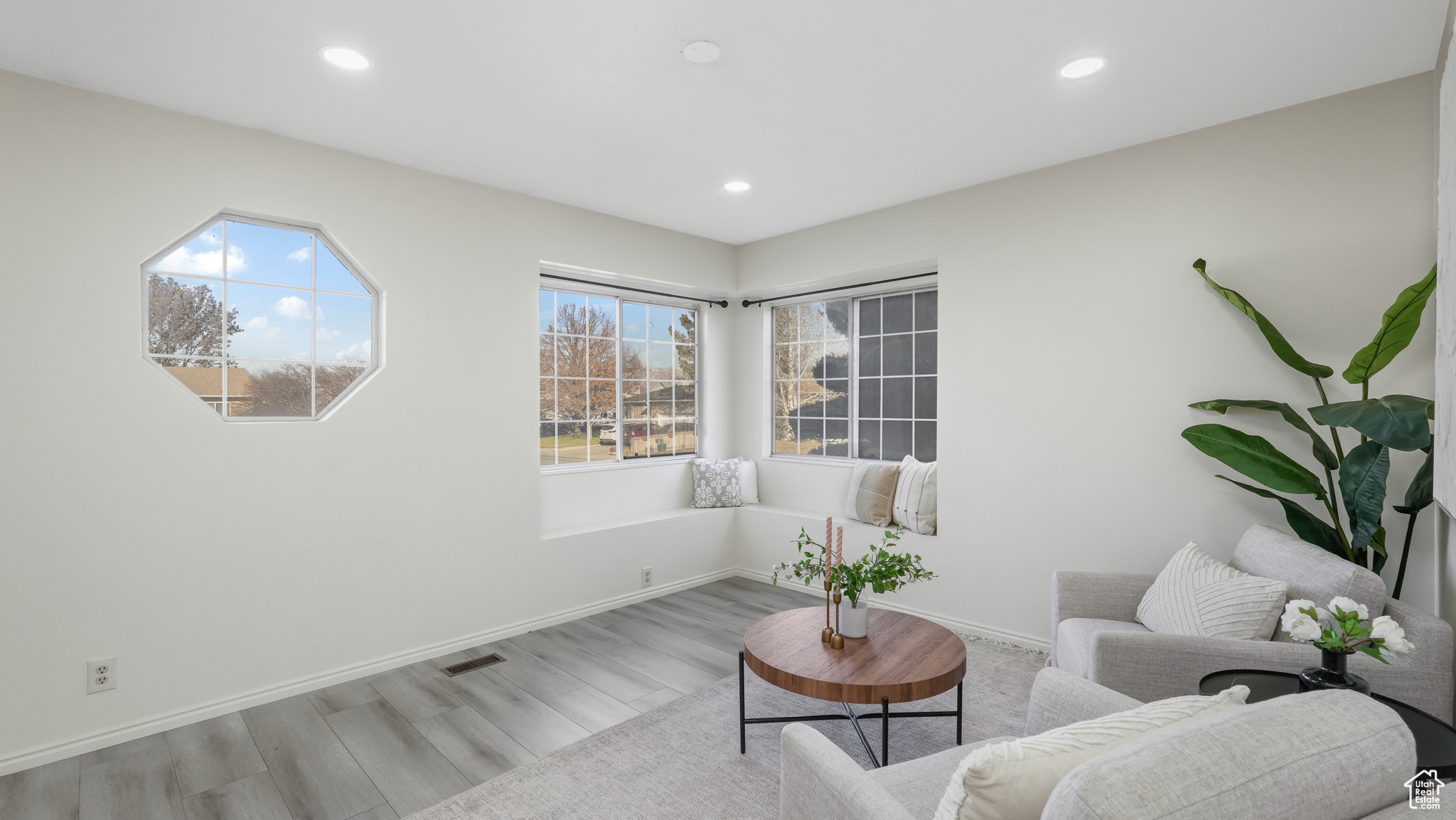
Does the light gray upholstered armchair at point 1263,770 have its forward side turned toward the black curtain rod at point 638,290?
yes

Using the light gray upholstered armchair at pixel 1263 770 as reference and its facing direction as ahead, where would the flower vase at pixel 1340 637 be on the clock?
The flower vase is roughly at 2 o'clock from the light gray upholstered armchair.

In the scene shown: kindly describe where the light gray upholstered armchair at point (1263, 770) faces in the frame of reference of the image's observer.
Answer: facing away from the viewer and to the left of the viewer
